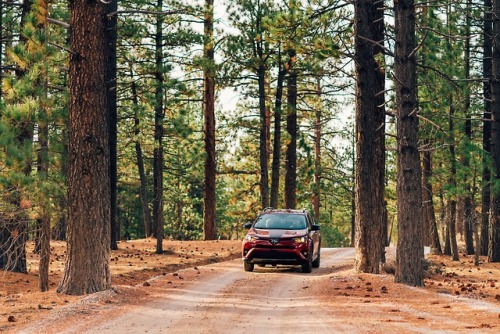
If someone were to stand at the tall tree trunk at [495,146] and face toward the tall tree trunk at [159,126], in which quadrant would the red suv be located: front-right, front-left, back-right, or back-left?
front-left

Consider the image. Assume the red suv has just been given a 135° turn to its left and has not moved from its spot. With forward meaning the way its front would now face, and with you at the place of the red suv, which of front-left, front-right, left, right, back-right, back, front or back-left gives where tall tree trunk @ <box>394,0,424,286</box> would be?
right

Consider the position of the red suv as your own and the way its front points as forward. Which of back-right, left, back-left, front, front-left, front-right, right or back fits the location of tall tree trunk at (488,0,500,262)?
back-left

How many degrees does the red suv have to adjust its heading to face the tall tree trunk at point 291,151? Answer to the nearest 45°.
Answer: approximately 180°

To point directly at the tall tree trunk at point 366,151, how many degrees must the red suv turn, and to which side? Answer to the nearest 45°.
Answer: approximately 45° to its left

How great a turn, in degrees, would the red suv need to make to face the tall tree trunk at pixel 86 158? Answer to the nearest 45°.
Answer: approximately 45° to its right

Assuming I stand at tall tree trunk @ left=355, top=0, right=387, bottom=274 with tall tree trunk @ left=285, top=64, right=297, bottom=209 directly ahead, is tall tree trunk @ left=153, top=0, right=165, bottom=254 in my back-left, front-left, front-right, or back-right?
front-left

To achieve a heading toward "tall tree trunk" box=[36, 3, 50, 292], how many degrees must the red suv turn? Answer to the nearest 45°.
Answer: approximately 45° to its right

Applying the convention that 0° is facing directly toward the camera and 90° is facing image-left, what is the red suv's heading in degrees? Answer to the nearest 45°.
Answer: approximately 0°

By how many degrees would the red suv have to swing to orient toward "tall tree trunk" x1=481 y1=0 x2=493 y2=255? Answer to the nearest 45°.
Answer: approximately 135° to its left

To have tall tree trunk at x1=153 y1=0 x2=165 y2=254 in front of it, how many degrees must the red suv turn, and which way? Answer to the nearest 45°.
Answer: approximately 135° to its right

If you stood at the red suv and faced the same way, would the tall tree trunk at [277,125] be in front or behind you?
behind

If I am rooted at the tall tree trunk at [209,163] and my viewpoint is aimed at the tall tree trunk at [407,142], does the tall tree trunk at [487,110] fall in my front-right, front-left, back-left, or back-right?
front-left

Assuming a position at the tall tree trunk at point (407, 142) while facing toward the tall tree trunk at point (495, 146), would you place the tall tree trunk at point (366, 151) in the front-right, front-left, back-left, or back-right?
front-left
